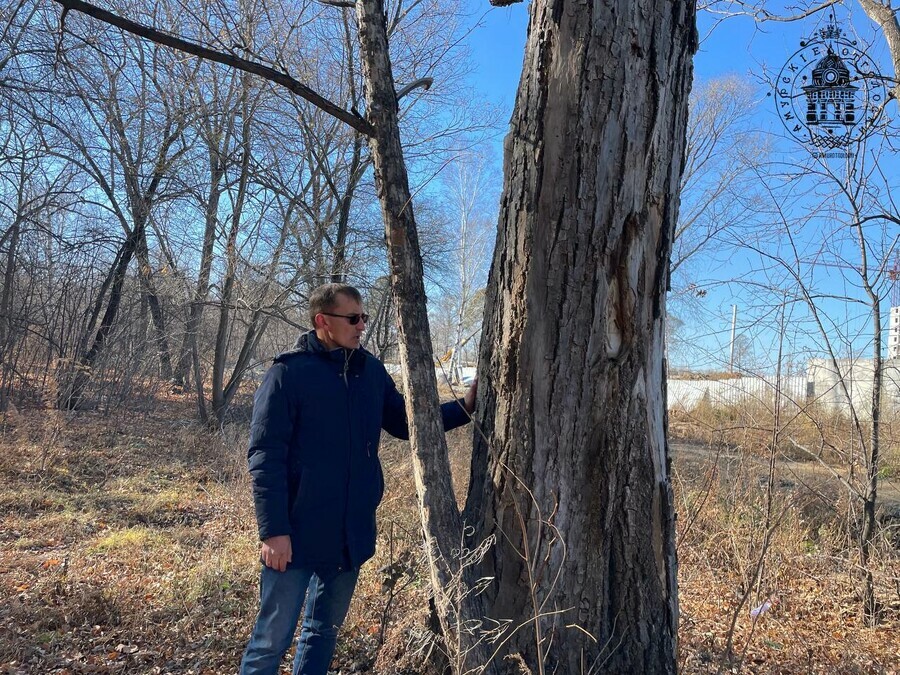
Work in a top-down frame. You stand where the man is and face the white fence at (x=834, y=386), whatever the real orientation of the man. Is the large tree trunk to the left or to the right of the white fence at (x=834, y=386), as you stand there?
right

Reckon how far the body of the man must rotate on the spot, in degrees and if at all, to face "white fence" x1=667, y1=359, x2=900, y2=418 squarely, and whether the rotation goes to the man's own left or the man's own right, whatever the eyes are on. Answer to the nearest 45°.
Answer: approximately 90° to the man's own left

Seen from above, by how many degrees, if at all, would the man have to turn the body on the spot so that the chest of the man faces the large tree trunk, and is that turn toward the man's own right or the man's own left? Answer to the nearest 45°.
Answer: approximately 45° to the man's own left

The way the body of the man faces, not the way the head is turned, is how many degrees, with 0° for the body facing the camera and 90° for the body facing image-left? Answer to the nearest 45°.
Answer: approximately 315°
